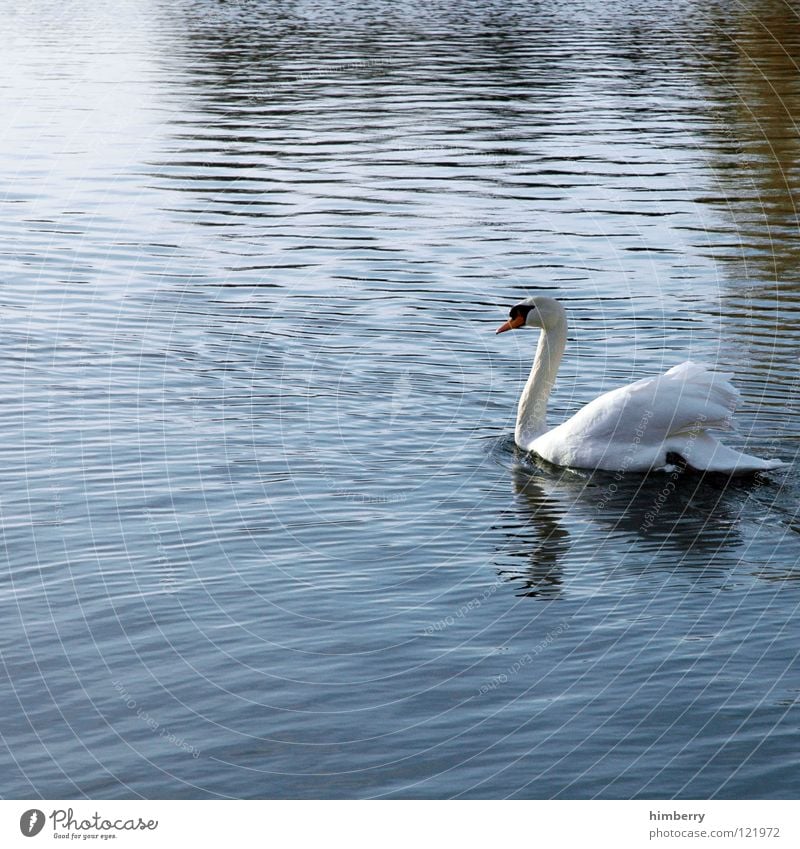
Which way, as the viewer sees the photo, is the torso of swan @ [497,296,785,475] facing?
to the viewer's left
